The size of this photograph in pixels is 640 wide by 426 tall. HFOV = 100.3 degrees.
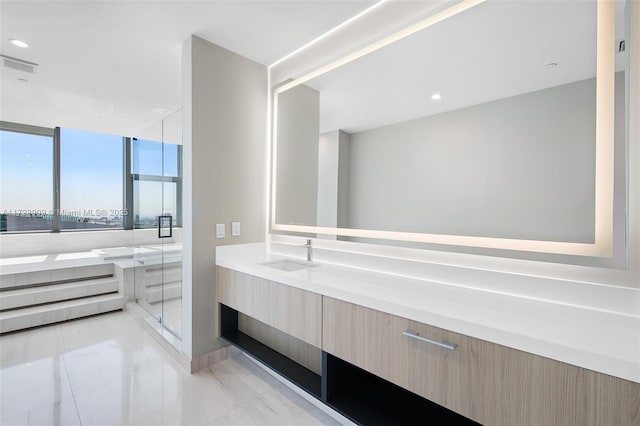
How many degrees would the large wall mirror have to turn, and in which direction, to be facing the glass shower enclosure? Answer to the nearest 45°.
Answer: approximately 45° to its right

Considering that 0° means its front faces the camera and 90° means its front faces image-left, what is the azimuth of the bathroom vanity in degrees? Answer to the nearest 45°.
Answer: approximately 45°

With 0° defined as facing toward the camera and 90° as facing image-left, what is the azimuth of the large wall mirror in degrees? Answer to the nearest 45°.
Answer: approximately 45°

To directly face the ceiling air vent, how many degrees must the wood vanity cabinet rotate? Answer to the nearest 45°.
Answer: approximately 45° to its right

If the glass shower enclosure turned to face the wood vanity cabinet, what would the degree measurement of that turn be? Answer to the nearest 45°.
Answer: approximately 45° to its left

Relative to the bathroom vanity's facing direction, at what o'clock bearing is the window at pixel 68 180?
The window is roughly at 2 o'clock from the bathroom vanity.
